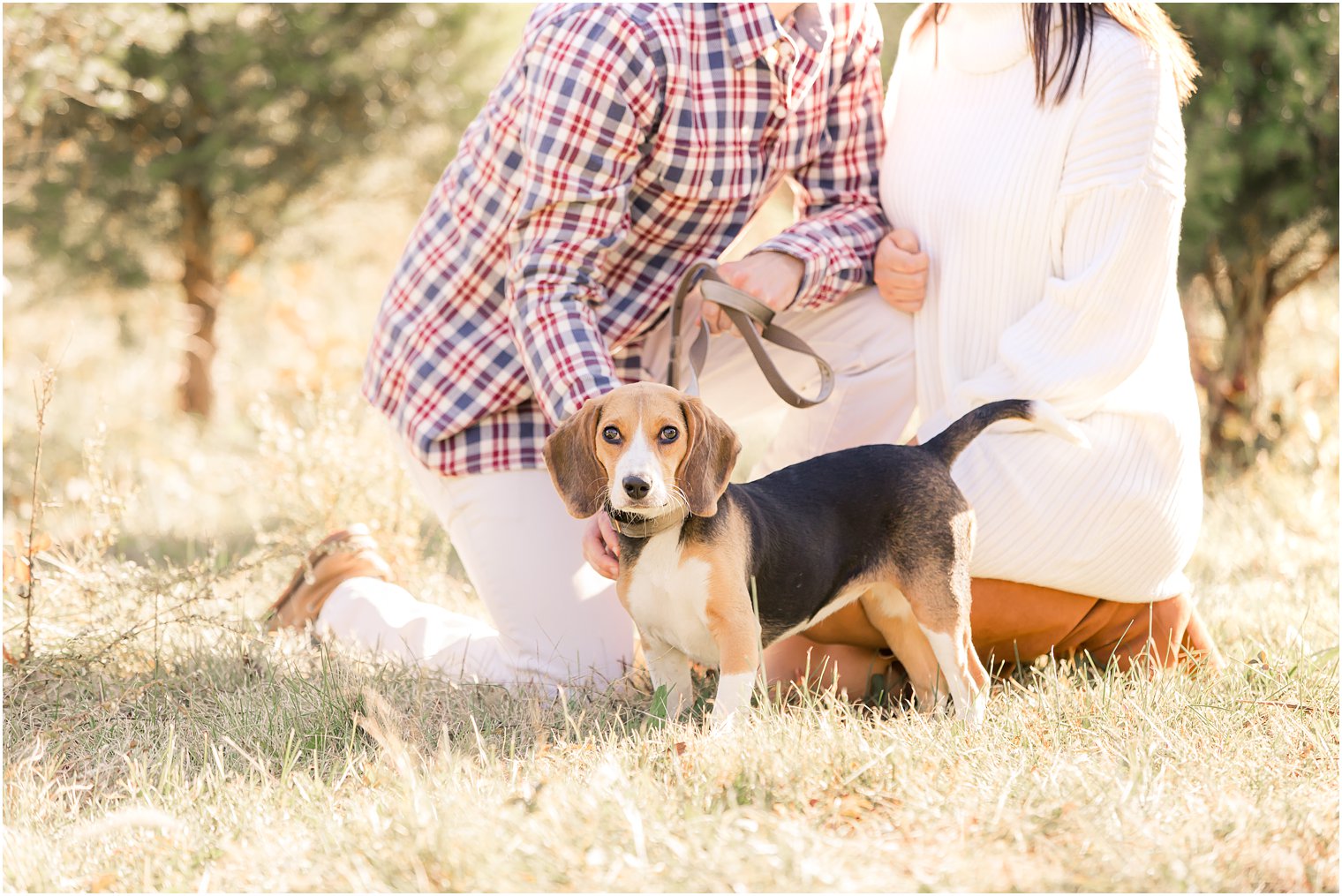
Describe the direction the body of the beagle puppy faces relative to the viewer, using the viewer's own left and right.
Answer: facing the viewer and to the left of the viewer

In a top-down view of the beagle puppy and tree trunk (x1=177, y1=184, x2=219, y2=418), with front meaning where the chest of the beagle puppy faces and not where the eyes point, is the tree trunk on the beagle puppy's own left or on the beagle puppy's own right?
on the beagle puppy's own right

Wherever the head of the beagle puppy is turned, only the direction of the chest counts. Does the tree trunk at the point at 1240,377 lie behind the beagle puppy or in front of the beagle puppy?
behind
